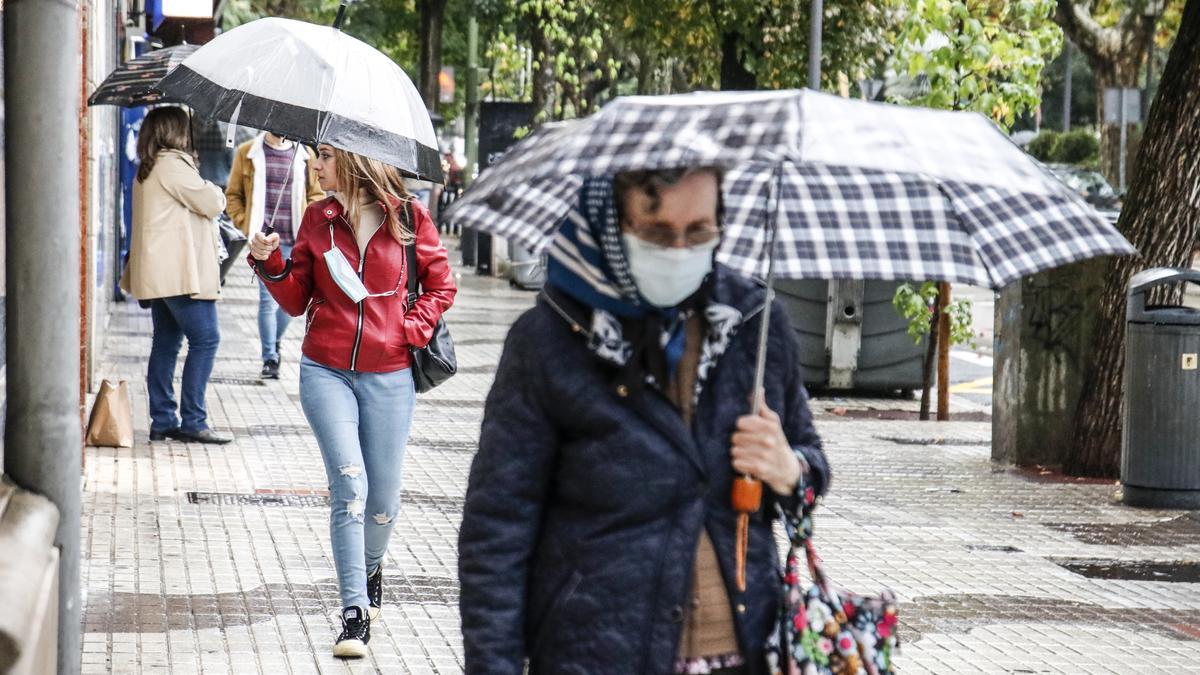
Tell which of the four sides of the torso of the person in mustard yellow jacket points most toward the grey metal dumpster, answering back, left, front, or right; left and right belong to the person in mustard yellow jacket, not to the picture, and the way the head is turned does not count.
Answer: left

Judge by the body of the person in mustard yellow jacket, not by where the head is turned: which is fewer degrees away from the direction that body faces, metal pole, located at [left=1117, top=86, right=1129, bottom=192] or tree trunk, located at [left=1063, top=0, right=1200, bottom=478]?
the tree trunk

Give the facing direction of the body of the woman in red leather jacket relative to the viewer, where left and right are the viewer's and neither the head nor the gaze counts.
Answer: facing the viewer

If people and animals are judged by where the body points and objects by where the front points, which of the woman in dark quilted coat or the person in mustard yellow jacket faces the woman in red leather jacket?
the person in mustard yellow jacket

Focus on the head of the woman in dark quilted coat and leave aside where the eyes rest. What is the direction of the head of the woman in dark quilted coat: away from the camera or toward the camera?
toward the camera

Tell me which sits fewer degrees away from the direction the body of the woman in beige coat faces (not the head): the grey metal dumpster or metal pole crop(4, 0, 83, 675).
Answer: the grey metal dumpster

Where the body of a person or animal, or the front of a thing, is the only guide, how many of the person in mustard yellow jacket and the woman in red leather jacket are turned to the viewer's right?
0

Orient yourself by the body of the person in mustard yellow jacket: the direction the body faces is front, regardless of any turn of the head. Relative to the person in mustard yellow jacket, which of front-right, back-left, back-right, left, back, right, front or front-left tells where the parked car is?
back-left

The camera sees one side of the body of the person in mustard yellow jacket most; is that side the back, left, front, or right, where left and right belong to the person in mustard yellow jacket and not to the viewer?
front

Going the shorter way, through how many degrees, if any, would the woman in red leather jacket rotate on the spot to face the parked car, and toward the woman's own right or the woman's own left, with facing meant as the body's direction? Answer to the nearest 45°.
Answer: approximately 135° to the woman's own left

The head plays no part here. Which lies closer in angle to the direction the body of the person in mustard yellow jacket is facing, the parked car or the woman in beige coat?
the woman in beige coat

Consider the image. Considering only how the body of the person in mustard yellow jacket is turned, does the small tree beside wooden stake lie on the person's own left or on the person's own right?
on the person's own left

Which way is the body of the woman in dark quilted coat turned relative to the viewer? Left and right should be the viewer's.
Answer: facing the viewer and to the right of the viewer
